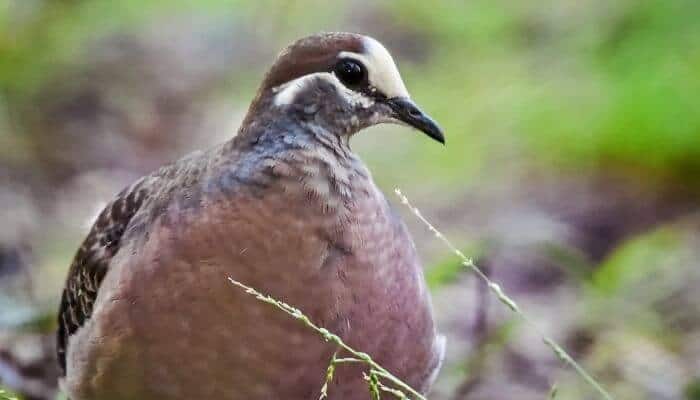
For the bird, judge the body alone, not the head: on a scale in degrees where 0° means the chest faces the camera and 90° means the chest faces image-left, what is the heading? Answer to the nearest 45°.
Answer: approximately 315°

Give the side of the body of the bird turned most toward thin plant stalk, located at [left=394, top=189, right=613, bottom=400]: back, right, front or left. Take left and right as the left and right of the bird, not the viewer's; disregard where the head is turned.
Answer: front
